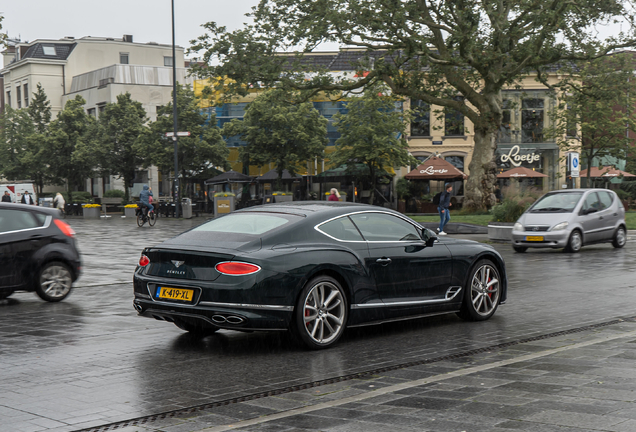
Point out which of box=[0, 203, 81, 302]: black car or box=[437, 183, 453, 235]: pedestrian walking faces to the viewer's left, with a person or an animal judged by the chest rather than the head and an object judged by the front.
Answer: the black car

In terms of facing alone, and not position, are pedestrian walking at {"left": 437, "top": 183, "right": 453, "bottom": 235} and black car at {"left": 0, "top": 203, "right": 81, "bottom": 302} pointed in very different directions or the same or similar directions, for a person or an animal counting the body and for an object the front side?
very different directions

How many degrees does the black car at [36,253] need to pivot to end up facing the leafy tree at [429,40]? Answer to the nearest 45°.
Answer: approximately 135° to its right

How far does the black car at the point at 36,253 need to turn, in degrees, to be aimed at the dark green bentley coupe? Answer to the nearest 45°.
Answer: approximately 135° to its left

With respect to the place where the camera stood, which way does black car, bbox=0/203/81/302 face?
facing to the left of the viewer

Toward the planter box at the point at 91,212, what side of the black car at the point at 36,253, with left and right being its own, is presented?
right

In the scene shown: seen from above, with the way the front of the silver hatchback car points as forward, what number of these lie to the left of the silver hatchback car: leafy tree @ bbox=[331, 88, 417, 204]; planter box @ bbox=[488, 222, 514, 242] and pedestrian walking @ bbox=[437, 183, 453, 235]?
0

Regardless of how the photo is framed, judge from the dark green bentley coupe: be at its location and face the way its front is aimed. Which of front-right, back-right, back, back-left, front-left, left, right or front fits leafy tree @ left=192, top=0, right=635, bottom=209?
front-left

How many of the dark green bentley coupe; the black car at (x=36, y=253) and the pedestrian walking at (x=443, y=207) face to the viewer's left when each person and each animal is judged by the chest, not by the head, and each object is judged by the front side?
1

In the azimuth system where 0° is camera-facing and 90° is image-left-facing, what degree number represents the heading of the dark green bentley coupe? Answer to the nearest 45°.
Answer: approximately 225°

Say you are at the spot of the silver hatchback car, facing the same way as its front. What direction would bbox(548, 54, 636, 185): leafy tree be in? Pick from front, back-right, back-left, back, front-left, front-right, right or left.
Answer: back-right
